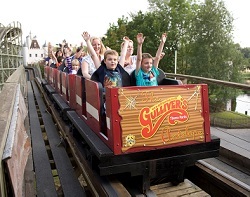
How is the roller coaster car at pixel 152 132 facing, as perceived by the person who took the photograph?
facing the viewer and to the right of the viewer

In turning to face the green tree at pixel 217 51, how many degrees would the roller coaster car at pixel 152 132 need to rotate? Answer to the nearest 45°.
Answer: approximately 135° to its left
